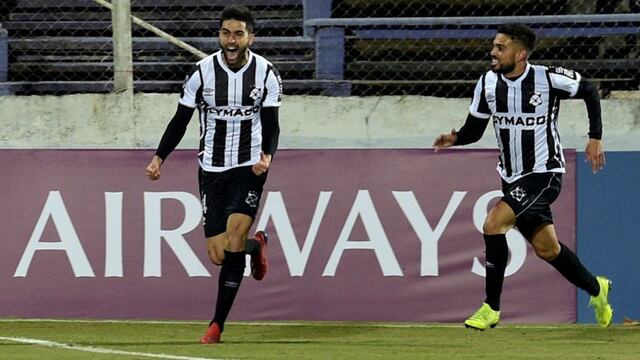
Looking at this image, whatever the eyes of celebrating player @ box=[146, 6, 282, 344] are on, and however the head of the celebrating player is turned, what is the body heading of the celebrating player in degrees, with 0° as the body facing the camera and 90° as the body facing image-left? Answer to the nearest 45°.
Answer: approximately 0°

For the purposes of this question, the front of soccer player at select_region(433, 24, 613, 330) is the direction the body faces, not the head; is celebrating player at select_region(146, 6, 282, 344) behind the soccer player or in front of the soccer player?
in front

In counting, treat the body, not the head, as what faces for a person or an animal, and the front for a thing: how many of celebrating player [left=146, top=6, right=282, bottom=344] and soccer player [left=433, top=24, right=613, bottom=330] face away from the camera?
0

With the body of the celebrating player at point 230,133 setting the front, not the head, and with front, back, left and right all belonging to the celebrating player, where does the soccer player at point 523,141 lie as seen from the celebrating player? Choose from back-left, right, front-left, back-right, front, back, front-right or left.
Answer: left

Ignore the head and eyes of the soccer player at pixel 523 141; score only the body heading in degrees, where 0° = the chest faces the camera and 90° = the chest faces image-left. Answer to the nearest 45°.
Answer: approximately 45°
